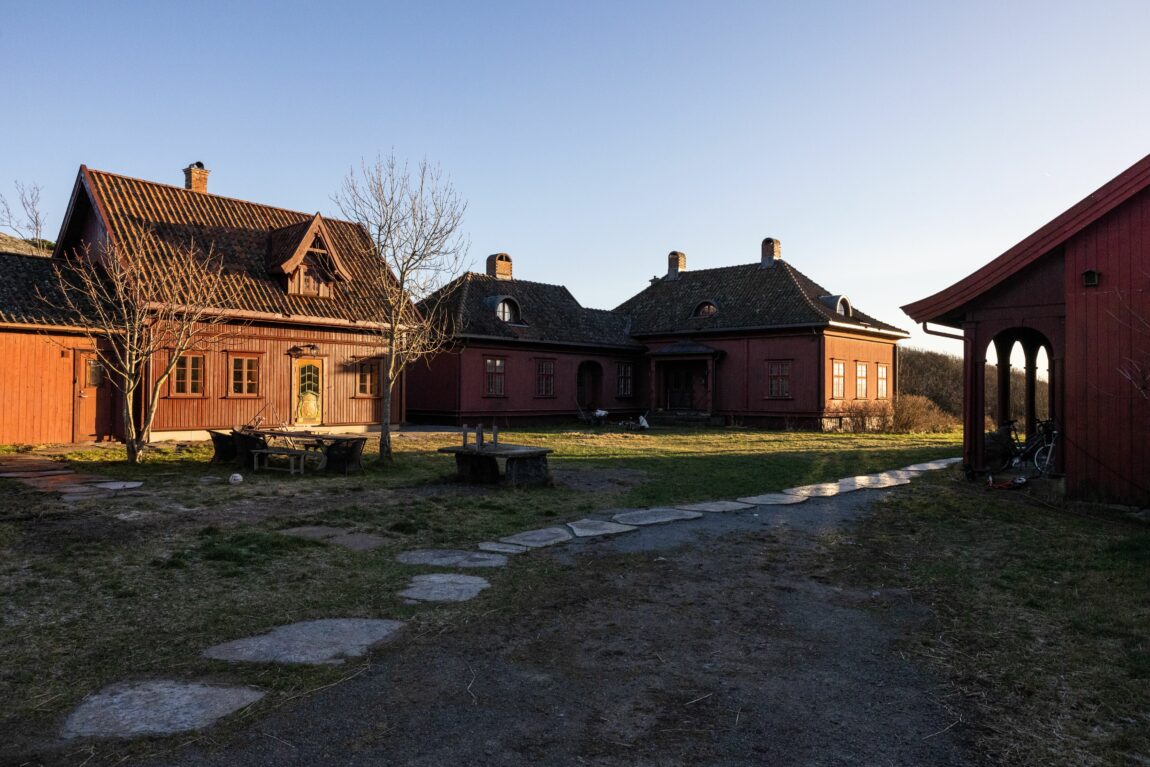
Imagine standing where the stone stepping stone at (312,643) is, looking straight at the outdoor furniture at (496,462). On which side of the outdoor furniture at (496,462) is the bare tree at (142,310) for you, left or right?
left

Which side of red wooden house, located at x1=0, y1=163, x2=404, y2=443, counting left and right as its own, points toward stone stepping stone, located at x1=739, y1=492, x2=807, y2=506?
front

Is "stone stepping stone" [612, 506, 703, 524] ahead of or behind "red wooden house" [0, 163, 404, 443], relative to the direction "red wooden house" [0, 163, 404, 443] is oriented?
ahead

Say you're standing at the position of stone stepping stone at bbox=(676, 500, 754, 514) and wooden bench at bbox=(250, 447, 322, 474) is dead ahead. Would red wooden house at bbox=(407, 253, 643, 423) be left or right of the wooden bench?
right

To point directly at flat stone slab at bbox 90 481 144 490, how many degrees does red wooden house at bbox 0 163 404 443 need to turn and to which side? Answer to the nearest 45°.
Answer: approximately 45° to its right

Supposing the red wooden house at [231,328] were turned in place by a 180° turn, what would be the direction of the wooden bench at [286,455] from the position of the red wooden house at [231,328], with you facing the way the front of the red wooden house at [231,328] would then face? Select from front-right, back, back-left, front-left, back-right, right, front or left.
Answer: back-left

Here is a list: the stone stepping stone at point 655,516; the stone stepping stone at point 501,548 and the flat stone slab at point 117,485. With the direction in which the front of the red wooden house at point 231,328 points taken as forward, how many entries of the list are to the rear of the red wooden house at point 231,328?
0

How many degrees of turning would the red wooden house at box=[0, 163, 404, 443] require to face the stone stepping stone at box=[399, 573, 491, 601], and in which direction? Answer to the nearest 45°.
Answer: approximately 45° to its right

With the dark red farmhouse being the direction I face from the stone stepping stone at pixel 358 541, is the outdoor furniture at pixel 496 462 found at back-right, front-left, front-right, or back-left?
front-left

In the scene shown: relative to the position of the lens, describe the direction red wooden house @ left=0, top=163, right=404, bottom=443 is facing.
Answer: facing the viewer and to the right of the viewer

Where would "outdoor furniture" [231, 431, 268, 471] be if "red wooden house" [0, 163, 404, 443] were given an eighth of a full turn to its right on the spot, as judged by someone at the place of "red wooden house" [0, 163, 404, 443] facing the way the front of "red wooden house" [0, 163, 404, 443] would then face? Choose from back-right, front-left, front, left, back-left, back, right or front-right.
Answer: front

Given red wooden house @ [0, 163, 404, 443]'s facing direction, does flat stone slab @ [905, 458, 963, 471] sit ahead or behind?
ahead

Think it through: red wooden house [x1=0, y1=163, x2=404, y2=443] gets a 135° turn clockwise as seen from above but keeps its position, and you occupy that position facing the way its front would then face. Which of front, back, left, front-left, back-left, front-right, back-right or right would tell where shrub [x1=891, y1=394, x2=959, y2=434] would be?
back
